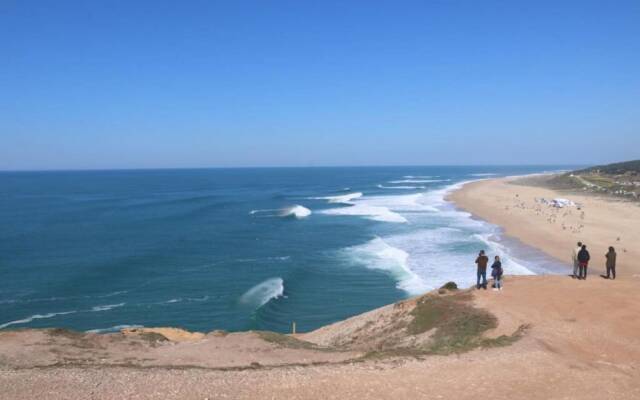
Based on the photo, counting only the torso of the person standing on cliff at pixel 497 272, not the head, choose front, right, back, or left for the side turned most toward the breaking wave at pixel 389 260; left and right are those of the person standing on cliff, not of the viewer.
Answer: front

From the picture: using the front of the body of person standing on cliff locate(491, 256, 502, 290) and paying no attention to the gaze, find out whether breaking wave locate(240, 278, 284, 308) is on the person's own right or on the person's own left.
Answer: on the person's own left

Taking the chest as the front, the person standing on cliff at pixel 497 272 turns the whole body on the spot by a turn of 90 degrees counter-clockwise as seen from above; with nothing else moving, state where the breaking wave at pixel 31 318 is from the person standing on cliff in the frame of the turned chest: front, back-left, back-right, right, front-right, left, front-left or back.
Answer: front

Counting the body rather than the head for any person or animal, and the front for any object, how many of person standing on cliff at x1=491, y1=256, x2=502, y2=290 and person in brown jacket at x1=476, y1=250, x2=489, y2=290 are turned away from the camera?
2

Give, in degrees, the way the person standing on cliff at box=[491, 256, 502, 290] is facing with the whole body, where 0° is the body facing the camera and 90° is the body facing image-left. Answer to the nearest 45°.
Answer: approximately 180°

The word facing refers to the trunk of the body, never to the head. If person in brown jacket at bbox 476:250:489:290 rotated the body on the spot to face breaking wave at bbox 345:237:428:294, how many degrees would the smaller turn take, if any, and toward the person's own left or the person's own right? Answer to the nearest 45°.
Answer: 0° — they already face it

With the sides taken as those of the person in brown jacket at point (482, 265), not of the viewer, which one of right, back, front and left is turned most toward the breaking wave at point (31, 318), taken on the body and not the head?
left

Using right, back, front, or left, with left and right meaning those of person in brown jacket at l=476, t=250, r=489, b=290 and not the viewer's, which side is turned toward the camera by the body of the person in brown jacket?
back

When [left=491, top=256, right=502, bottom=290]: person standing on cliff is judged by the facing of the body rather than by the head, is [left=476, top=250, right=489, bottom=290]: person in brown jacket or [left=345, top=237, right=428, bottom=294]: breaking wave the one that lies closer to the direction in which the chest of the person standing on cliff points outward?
the breaking wave
